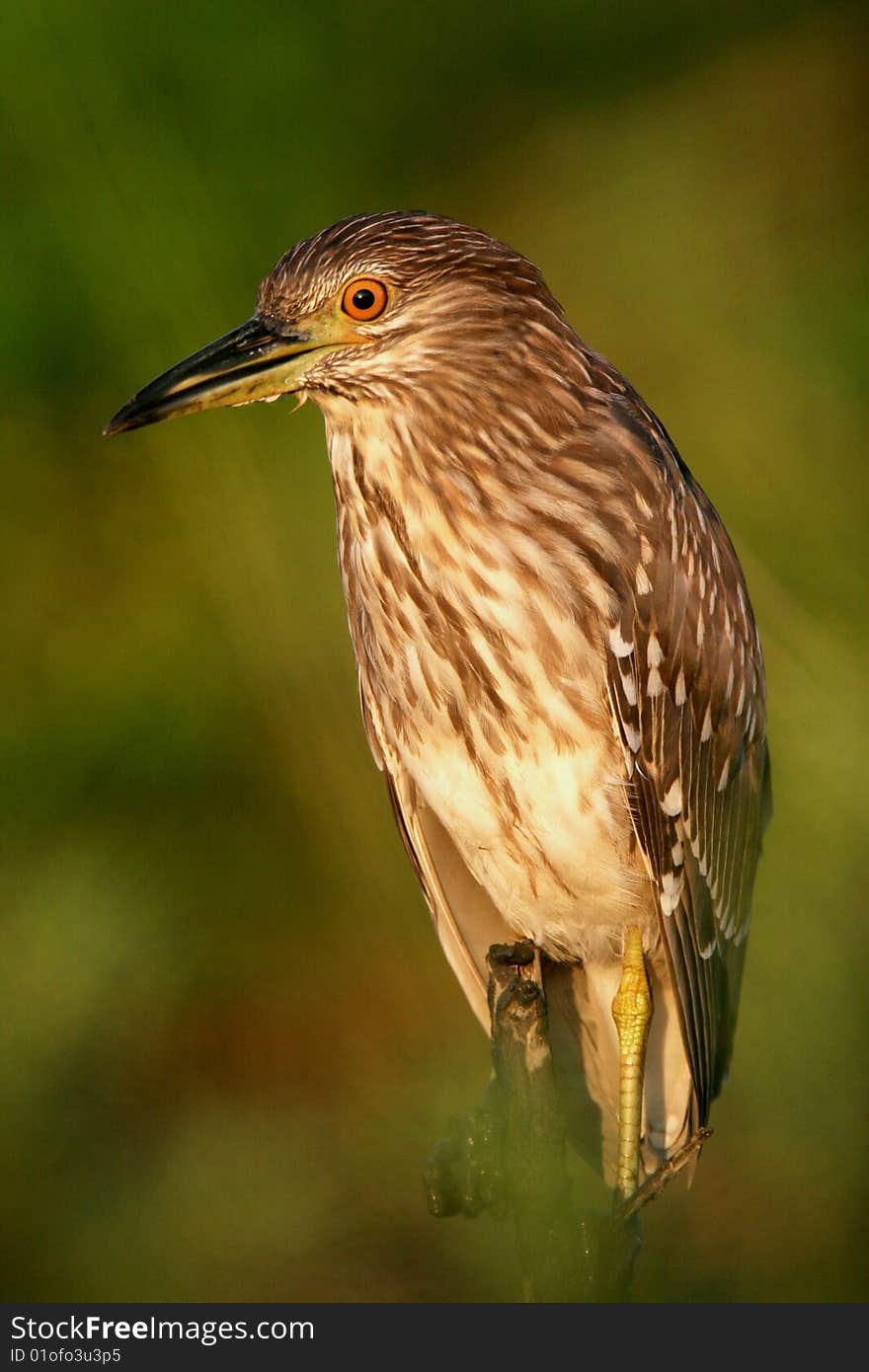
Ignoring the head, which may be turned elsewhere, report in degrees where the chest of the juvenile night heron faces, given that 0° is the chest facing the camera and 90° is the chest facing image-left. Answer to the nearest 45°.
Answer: approximately 45°
